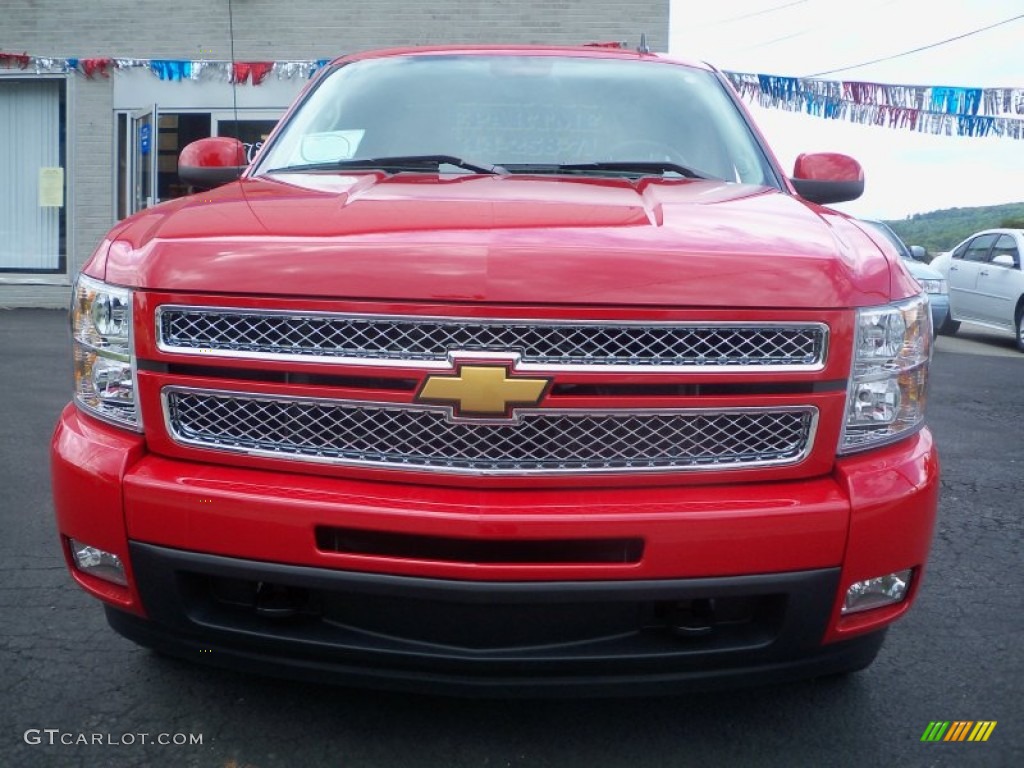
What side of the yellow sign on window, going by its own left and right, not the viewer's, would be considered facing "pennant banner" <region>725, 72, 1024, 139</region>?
left

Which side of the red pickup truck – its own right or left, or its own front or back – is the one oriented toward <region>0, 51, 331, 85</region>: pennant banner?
back

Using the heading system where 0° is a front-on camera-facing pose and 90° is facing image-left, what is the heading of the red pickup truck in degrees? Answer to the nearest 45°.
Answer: approximately 0°

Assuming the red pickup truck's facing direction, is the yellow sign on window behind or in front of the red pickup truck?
behind

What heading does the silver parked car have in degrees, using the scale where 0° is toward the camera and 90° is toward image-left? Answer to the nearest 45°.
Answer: approximately 315°

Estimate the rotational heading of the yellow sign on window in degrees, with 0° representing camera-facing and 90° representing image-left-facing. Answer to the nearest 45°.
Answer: approximately 0°

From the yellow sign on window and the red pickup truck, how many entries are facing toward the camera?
2
